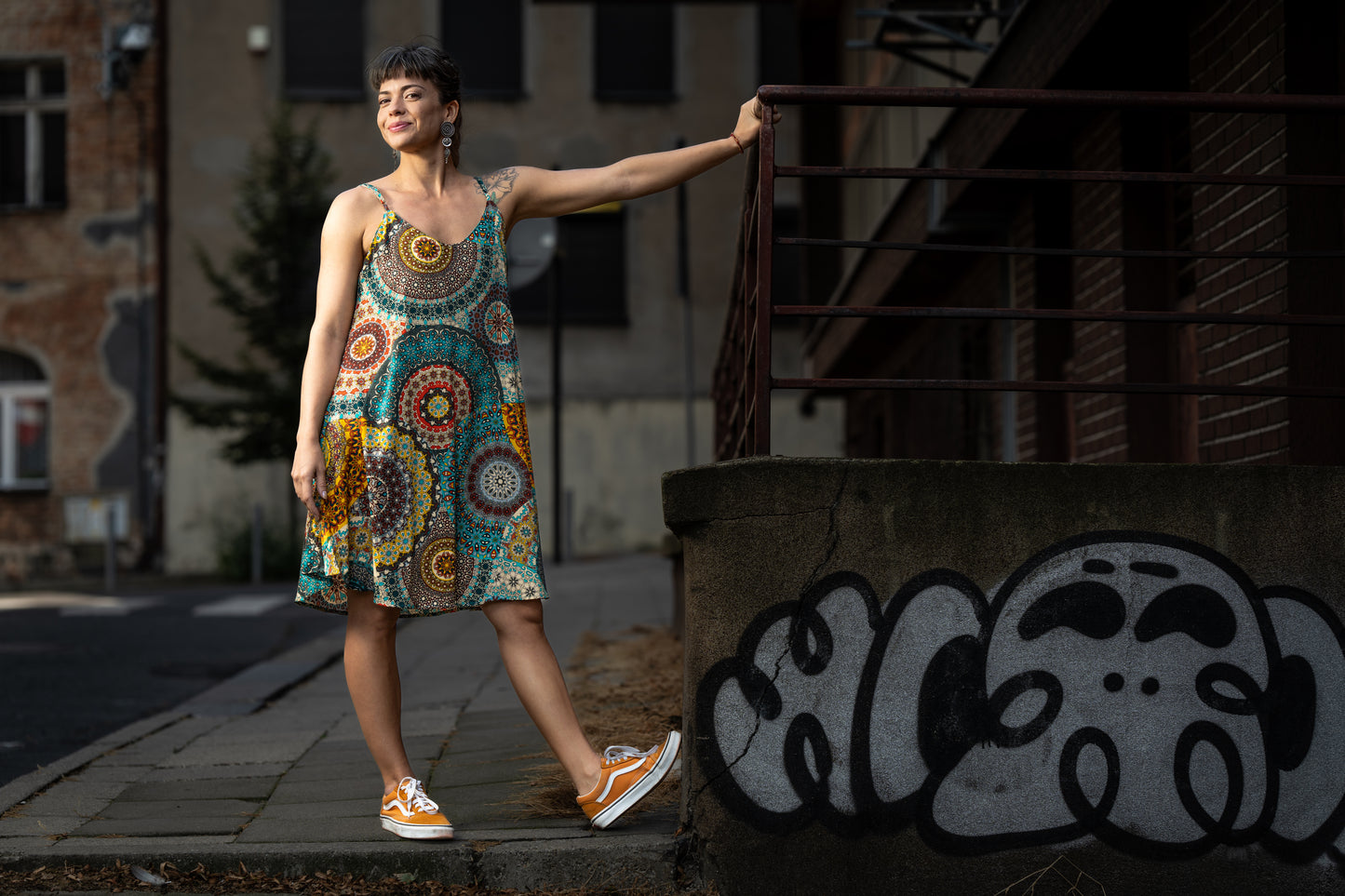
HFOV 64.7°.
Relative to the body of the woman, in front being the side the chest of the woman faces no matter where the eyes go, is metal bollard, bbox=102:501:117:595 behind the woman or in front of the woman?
behind

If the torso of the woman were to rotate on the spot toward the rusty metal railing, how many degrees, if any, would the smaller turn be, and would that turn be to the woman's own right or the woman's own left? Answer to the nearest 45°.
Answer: approximately 90° to the woman's own left

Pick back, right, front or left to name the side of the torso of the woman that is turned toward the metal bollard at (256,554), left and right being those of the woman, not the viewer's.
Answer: back

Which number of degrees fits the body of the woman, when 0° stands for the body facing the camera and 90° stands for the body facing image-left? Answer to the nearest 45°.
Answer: approximately 0°

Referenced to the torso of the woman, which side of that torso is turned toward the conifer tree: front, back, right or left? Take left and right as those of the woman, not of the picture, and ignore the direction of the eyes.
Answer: back

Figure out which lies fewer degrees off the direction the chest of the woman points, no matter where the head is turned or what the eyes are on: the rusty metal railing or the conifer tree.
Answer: the rusty metal railing
